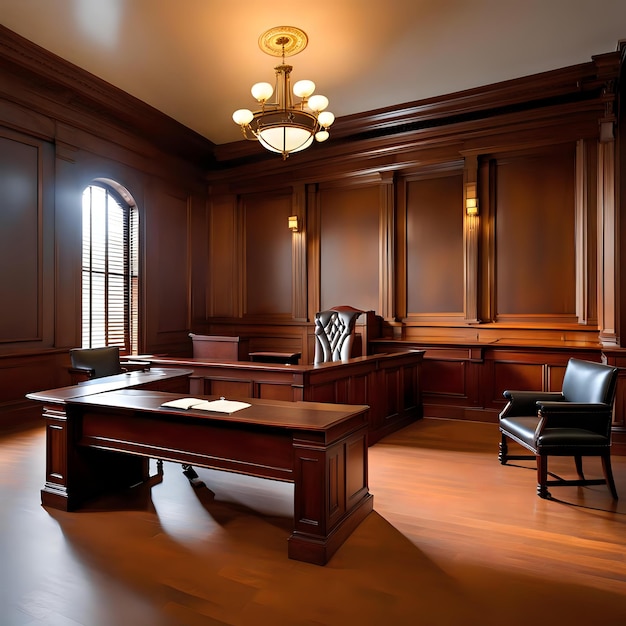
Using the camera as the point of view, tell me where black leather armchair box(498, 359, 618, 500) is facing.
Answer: facing the viewer and to the left of the viewer

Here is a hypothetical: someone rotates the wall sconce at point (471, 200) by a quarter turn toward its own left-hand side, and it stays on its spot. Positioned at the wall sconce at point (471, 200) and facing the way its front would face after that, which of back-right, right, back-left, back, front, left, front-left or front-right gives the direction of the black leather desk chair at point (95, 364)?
right

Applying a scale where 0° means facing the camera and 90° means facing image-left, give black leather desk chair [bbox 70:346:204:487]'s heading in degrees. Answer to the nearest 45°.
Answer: approximately 315°

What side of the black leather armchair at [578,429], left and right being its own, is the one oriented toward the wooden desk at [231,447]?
front

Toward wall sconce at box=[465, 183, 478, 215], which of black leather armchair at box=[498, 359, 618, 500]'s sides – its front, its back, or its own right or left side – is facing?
right

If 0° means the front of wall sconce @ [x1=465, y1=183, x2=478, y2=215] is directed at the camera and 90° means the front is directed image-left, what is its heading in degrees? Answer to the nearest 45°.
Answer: approximately 45°

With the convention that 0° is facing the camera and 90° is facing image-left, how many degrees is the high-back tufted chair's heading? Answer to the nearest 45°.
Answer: approximately 45°

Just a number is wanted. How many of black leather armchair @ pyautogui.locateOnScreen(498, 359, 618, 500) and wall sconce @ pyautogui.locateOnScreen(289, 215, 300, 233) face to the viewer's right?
0

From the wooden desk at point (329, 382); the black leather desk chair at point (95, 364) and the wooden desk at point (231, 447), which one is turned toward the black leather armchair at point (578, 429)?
the black leather desk chair
